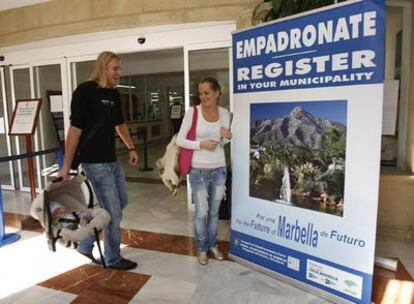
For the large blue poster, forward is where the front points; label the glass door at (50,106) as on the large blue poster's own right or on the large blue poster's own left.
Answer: on the large blue poster's own right

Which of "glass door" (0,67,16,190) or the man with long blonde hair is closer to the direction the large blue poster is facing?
the man with long blonde hair

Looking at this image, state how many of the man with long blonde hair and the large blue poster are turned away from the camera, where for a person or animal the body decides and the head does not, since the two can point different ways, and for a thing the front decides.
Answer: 0

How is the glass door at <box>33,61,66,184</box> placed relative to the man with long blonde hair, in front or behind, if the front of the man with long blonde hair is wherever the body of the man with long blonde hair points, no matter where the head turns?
behind

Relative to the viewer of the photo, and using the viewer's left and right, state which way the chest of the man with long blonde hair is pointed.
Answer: facing the viewer and to the right of the viewer

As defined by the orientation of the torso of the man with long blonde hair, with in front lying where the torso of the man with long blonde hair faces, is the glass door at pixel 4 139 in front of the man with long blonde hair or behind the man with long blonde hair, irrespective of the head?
behind

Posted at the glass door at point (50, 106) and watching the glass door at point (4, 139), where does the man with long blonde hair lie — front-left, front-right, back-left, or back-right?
back-left

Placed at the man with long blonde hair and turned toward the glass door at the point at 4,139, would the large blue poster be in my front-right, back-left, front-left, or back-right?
back-right

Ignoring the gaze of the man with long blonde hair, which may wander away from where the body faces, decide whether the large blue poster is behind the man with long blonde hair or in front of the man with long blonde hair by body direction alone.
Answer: in front
